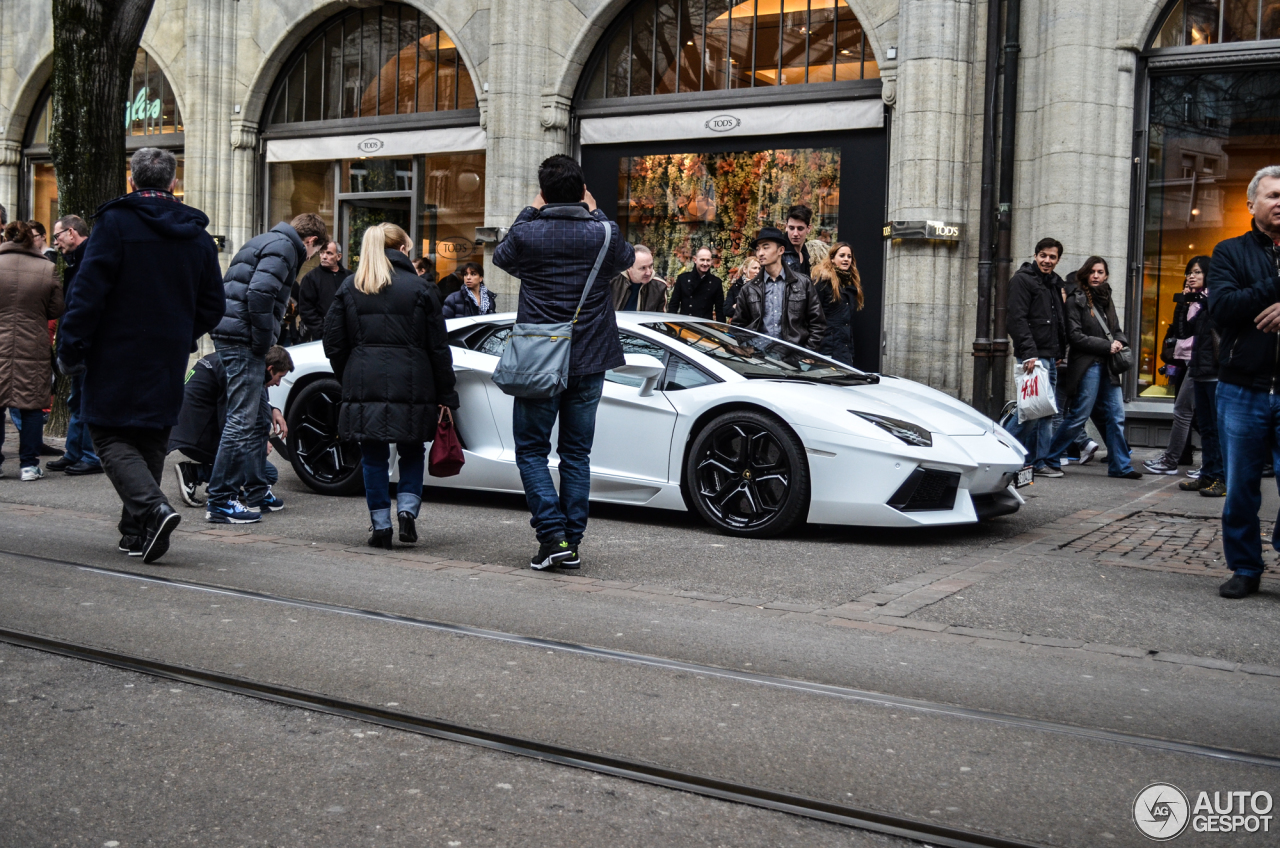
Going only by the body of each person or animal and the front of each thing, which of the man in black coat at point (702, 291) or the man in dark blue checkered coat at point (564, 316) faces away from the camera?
the man in dark blue checkered coat at point (564, 316)

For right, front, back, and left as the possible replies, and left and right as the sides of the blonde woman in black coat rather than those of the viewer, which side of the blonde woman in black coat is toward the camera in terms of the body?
back

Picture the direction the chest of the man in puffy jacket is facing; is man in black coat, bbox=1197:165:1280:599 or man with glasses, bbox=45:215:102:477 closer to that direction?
the man in black coat

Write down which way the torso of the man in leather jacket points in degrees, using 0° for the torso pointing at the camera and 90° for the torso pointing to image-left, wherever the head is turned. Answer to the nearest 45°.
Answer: approximately 0°

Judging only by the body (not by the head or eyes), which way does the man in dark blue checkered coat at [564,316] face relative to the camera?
away from the camera

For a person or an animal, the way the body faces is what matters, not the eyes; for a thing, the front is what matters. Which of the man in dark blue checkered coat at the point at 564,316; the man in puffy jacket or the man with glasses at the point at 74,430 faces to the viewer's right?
the man in puffy jacket
